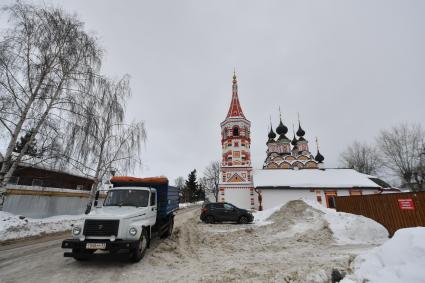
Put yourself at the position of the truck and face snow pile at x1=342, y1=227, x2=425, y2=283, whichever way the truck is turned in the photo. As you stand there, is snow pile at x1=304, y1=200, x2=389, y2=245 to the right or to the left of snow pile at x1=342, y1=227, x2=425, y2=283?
left

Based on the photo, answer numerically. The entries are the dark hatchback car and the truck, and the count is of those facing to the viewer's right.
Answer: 1

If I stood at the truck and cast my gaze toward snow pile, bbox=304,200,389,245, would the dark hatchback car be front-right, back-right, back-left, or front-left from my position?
front-left

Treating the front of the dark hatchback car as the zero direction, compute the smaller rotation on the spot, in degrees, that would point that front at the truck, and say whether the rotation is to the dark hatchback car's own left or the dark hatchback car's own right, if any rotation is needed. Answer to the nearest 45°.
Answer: approximately 90° to the dark hatchback car's own right

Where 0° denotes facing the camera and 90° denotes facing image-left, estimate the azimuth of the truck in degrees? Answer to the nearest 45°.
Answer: approximately 45°

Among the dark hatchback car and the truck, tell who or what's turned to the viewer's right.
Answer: the dark hatchback car

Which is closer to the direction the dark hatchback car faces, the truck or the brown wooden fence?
the brown wooden fence

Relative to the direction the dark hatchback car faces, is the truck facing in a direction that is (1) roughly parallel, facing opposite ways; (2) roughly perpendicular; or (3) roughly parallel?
roughly perpendicular

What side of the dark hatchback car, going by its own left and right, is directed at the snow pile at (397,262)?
right

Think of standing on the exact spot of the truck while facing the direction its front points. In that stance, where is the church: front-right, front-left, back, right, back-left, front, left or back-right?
back

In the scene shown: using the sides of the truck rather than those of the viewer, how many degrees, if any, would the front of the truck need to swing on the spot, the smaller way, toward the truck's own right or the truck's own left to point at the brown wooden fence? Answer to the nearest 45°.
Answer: approximately 135° to the truck's own left

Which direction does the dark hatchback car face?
to the viewer's right

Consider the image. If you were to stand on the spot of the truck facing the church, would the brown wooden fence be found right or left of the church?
right

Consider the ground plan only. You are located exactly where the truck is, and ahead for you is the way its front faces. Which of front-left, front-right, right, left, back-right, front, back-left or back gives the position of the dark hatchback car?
back

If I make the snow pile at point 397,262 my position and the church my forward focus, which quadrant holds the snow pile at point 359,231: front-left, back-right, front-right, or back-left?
front-right

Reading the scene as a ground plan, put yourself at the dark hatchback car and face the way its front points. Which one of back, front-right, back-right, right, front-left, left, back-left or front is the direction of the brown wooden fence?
front-right
